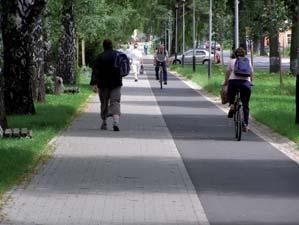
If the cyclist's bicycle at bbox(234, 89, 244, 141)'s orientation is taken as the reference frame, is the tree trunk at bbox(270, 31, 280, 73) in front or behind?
in front

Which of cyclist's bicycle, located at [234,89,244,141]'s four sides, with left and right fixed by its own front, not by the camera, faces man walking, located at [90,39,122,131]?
left

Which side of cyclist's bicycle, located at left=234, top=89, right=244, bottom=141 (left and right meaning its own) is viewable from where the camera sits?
back

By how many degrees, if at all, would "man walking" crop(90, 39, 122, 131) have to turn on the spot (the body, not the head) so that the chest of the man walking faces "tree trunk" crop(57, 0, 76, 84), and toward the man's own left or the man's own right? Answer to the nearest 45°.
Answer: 0° — they already face it

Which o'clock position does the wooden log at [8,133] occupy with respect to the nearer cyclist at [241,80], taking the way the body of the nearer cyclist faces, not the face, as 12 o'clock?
The wooden log is roughly at 8 o'clock from the nearer cyclist.

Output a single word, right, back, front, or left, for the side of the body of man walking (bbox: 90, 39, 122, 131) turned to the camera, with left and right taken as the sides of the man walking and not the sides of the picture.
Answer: back

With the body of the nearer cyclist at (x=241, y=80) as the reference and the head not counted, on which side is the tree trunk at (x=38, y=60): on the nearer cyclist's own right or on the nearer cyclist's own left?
on the nearer cyclist's own left

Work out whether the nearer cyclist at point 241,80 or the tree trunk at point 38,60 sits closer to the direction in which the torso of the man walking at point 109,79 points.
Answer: the tree trunk

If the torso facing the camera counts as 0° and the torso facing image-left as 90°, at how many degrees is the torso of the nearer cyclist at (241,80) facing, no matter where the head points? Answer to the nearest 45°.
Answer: approximately 180°
